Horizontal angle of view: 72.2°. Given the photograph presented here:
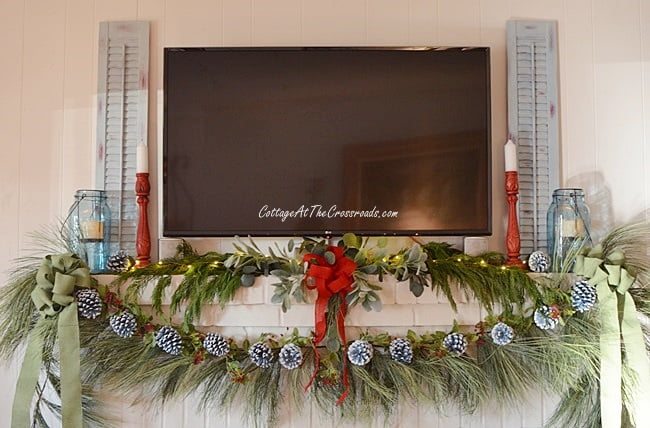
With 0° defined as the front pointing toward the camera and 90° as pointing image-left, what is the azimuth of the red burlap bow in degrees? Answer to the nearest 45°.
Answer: approximately 0°

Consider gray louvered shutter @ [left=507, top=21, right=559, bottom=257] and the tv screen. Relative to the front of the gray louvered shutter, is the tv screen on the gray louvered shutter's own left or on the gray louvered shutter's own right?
on the gray louvered shutter's own right
